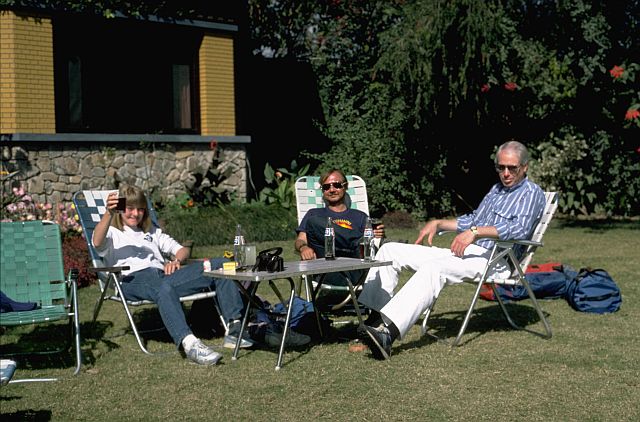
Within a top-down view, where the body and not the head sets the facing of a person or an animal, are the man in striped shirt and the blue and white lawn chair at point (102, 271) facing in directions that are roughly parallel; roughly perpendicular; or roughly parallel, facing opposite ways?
roughly perpendicular

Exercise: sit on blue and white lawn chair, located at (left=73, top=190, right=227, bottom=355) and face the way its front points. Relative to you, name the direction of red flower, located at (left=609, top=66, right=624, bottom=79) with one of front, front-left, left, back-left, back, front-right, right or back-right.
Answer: left

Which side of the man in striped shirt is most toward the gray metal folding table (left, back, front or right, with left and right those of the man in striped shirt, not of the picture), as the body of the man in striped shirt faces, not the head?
front

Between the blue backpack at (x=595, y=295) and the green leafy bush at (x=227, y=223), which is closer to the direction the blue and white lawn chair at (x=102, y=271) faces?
the blue backpack

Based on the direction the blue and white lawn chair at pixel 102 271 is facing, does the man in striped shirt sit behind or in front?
in front

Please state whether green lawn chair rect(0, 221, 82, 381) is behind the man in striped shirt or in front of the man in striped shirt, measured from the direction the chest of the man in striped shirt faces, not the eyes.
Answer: in front

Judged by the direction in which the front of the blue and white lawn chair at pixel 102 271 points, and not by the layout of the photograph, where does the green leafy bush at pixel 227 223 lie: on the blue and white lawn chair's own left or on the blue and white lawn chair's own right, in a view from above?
on the blue and white lawn chair's own left

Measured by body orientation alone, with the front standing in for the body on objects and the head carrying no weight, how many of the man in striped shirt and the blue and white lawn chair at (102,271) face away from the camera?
0

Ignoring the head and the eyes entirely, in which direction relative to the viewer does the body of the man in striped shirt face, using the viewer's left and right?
facing the viewer and to the left of the viewer

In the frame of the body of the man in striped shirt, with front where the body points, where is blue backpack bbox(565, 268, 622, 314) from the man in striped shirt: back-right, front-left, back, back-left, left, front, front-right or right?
back

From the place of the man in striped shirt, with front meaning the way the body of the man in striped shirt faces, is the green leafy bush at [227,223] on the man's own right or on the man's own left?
on the man's own right

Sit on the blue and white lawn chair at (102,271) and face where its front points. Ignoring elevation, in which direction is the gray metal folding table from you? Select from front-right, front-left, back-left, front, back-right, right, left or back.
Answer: front

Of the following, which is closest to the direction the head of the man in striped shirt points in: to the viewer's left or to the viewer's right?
to the viewer's left
